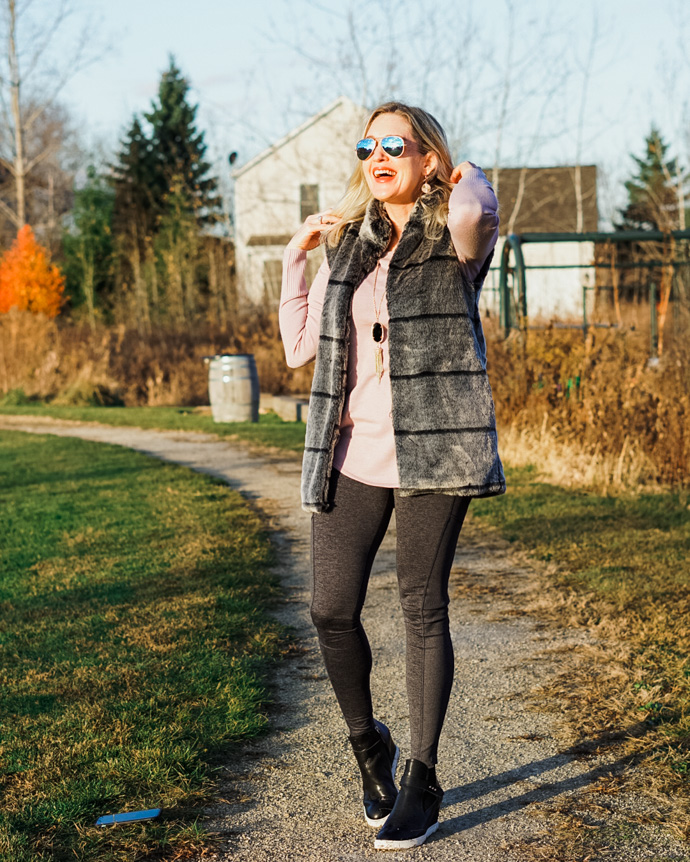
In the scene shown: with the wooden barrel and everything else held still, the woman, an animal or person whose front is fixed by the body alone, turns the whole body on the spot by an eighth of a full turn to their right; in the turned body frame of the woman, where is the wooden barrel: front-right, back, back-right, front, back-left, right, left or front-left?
right

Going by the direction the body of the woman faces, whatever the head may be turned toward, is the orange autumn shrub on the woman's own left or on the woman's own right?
on the woman's own right

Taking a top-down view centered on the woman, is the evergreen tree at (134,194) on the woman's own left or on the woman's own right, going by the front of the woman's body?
on the woman's own right

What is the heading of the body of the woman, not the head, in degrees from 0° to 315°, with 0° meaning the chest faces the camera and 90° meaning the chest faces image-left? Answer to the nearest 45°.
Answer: approximately 45°

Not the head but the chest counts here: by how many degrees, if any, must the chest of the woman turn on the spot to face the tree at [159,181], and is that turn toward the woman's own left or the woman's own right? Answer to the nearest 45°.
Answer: approximately 135° to the woman's own right

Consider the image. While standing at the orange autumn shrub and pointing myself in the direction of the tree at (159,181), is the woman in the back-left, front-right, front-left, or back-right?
back-right

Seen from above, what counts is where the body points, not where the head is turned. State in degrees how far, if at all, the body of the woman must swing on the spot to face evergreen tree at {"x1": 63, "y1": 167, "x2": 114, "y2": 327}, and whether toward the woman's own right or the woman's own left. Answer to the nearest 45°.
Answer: approximately 135° to the woman's own right

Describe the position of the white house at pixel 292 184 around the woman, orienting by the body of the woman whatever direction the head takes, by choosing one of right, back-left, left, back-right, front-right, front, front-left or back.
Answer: back-right
